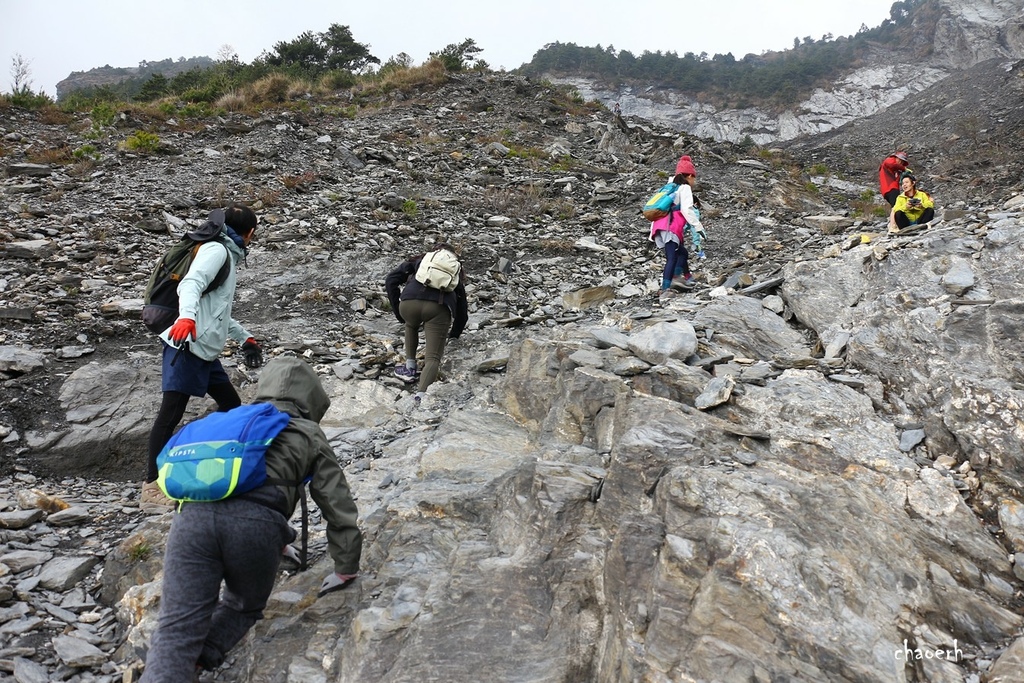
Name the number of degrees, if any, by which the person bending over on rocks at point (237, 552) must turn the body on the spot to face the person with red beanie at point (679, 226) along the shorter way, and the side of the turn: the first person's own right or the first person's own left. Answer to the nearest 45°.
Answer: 0° — they already face them

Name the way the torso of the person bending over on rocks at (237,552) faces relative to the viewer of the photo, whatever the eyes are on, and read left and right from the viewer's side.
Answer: facing away from the viewer and to the right of the viewer

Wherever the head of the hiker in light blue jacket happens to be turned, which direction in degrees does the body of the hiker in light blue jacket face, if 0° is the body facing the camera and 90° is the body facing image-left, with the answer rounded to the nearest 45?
approximately 270°

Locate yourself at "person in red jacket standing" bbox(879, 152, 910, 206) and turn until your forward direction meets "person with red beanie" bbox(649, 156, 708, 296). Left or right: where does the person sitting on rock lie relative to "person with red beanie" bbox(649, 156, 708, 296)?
left

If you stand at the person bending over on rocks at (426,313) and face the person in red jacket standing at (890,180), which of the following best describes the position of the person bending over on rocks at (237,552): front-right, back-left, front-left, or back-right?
back-right

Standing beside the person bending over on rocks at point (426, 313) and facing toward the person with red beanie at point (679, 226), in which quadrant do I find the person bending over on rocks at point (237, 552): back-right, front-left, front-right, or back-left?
back-right

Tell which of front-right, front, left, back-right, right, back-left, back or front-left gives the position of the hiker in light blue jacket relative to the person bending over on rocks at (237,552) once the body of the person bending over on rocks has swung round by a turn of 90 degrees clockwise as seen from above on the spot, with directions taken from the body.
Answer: back-left

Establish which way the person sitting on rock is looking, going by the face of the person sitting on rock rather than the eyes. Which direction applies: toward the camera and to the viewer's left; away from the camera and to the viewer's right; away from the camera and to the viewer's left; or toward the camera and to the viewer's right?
toward the camera and to the viewer's left
